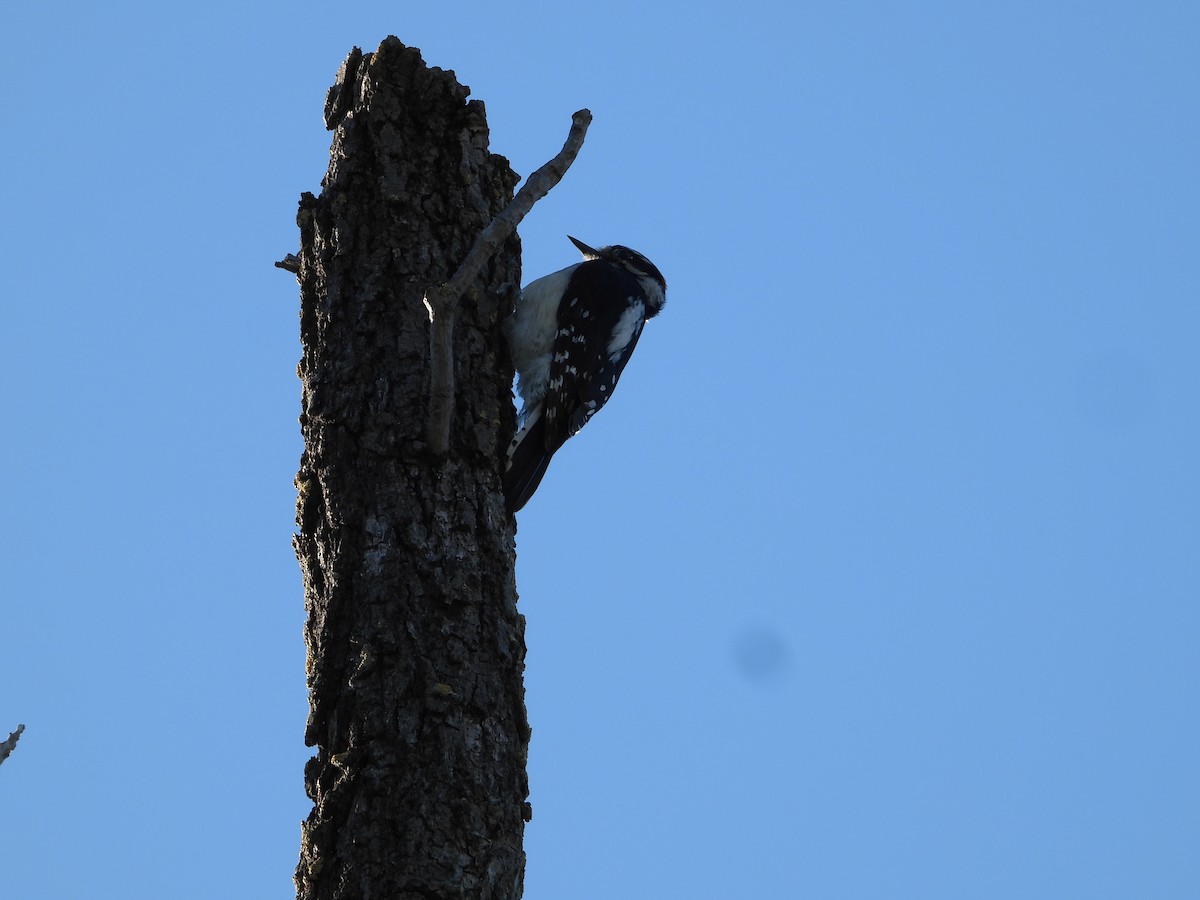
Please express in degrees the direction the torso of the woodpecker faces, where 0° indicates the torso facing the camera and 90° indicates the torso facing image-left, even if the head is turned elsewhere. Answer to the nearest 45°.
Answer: approximately 90°
